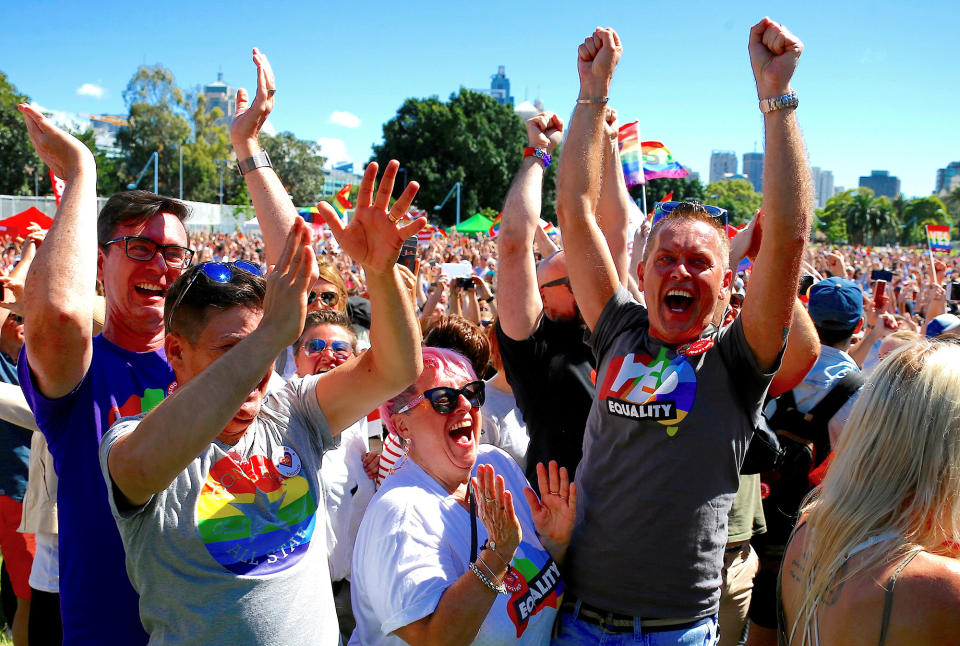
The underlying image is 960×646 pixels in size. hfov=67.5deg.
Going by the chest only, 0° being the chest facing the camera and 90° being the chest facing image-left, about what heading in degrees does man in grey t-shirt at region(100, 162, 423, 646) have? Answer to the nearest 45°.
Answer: approximately 315°

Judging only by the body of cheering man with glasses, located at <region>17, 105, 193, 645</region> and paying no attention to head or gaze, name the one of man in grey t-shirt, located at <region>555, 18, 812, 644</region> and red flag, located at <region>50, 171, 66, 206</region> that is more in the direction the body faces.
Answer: the man in grey t-shirt

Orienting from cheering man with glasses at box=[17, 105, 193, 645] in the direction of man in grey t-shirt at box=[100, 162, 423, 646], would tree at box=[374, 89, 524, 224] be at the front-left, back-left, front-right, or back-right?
back-left

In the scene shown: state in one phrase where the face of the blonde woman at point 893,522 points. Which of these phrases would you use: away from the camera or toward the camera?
away from the camera

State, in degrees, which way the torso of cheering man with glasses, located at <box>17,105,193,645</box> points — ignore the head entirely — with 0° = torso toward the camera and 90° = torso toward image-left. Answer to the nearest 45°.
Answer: approximately 315°

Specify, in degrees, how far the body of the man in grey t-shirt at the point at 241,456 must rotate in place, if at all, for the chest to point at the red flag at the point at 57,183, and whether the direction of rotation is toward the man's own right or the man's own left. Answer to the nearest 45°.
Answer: approximately 180°
